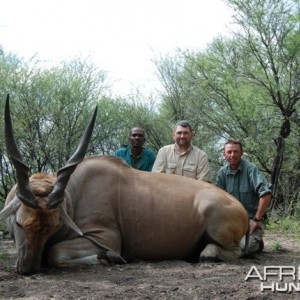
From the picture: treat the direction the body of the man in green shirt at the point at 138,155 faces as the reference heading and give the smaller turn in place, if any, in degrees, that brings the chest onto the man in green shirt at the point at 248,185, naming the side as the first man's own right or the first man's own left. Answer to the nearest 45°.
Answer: approximately 45° to the first man's own left

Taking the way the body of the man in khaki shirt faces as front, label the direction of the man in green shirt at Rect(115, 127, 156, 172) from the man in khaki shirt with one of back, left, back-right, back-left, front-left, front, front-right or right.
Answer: back-right

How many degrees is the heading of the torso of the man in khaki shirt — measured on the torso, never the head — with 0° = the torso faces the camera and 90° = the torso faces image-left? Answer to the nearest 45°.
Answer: approximately 0°

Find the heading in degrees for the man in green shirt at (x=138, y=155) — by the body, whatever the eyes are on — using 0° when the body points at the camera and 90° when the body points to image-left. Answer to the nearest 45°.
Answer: approximately 0°

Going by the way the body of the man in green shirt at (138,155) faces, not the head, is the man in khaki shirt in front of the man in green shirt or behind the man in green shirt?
in front

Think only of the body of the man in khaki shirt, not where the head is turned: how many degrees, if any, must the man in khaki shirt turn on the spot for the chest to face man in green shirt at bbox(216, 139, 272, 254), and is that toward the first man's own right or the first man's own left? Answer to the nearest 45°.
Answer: approximately 90° to the first man's own left
